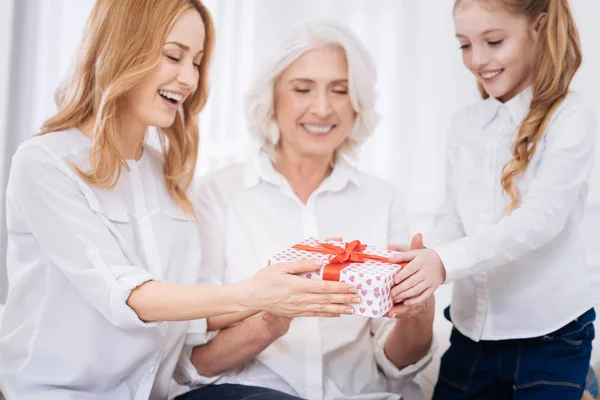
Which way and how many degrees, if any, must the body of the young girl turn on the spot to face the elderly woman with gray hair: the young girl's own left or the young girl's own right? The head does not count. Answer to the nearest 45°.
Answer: approximately 45° to the young girl's own right

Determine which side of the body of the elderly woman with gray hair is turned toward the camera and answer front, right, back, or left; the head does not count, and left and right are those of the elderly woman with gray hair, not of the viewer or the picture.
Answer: front

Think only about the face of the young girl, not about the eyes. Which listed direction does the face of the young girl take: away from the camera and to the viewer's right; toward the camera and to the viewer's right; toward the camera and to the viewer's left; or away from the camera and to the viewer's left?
toward the camera and to the viewer's left

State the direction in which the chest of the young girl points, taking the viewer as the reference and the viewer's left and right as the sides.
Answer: facing the viewer and to the left of the viewer

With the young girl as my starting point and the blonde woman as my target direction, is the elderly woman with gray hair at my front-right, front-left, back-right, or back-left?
front-right

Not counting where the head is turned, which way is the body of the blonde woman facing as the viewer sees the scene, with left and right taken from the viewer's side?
facing the viewer and to the right of the viewer

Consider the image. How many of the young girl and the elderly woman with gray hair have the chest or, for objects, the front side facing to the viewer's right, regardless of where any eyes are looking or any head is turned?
0

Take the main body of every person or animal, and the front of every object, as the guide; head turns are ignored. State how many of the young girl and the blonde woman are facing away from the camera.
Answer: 0

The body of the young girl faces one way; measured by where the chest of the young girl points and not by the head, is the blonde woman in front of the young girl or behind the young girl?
in front
